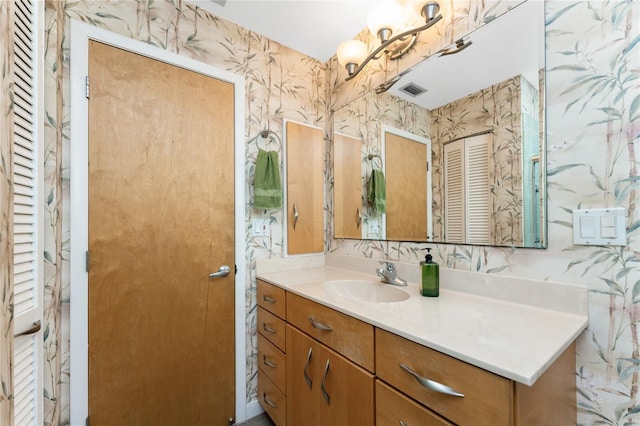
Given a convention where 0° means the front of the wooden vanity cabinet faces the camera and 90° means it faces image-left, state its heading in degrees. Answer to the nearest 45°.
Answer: approximately 45°

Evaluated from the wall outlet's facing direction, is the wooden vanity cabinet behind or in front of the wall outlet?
in front

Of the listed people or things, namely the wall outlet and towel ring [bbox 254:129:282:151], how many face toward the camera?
2

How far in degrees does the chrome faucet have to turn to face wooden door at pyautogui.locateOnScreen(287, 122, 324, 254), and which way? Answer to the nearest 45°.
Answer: approximately 90° to its right

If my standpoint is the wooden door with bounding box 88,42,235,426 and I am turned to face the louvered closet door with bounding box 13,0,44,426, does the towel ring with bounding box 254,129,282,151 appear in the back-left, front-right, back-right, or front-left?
back-left

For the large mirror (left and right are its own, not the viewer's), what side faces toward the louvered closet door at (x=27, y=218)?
front

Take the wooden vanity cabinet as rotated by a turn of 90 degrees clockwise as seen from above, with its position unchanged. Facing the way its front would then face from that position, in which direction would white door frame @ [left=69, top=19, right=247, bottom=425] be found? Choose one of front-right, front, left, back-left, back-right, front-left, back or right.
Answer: front-left

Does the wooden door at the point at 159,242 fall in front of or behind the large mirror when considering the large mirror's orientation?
in front

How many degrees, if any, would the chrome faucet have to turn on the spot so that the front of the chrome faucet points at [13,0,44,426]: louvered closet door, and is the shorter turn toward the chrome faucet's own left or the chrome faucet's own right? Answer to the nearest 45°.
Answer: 0° — it already faces it

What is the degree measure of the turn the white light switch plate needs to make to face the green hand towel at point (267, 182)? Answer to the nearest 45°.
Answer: approximately 45° to its right

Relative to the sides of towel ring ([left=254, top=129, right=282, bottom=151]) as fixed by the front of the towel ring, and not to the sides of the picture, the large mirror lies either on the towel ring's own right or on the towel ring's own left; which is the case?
on the towel ring's own left

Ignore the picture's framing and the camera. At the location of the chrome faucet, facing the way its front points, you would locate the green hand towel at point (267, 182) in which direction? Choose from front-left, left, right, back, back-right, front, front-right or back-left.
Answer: front-right

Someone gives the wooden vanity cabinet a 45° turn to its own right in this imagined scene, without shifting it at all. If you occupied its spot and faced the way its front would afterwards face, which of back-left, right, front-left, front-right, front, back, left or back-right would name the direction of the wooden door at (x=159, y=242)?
front
